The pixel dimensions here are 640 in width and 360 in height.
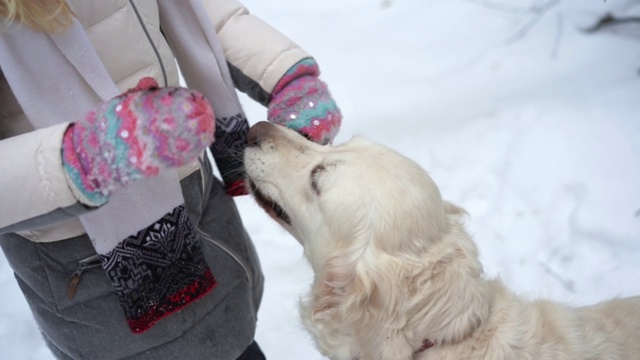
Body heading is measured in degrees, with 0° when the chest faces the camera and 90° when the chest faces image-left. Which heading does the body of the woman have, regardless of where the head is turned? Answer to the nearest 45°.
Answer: approximately 315°

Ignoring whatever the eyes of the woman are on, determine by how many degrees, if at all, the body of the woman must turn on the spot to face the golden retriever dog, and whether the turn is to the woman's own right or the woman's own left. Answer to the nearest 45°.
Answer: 0° — they already face it

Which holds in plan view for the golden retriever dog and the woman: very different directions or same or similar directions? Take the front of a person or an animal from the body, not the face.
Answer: very different directions

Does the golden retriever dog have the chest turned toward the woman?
yes

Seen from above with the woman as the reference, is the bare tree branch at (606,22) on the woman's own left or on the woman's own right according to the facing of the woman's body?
on the woman's own left

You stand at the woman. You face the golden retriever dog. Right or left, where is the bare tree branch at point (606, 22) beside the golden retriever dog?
left

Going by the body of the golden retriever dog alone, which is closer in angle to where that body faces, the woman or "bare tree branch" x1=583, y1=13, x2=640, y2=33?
the woman

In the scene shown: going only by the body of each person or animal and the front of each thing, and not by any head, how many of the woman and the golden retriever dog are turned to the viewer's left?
1

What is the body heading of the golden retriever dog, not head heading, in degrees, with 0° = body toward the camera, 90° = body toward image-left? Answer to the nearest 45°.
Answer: approximately 90°

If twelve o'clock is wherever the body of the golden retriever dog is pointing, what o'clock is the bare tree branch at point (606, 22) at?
The bare tree branch is roughly at 4 o'clock from the golden retriever dog.

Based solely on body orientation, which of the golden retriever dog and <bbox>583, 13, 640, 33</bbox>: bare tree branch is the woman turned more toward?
the golden retriever dog

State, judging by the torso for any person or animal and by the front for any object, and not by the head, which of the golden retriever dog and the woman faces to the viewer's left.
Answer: the golden retriever dog
